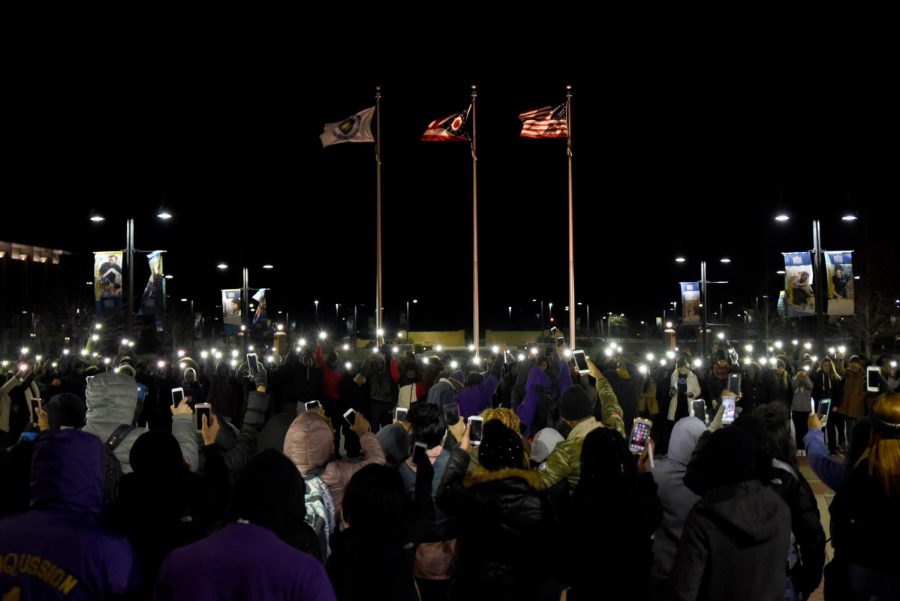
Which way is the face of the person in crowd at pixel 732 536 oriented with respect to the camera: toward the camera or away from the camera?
away from the camera

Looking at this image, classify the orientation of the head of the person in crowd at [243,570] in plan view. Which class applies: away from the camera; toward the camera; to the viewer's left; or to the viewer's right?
away from the camera

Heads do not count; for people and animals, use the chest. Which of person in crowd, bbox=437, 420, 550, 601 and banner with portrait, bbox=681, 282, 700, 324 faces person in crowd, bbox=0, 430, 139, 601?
the banner with portrait

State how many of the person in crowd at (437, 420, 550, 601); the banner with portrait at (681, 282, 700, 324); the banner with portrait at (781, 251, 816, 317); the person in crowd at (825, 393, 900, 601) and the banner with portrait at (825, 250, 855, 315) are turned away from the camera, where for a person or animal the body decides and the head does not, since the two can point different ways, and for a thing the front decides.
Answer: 2

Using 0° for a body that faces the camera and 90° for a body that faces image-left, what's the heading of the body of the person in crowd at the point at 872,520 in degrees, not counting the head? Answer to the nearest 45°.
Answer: approximately 180°

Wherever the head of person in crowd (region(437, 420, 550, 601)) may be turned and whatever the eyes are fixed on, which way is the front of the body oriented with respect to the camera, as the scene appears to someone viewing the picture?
away from the camera

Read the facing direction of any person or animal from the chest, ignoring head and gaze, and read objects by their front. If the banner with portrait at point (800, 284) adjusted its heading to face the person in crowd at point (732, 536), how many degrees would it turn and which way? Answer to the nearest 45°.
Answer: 0° — it already faces them

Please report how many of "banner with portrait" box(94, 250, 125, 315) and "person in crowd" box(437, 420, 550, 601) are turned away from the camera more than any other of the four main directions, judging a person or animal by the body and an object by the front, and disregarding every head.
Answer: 1

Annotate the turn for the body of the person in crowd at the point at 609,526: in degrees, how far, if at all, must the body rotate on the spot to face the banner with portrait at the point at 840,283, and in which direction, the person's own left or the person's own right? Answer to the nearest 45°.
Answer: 0° — they already face it
